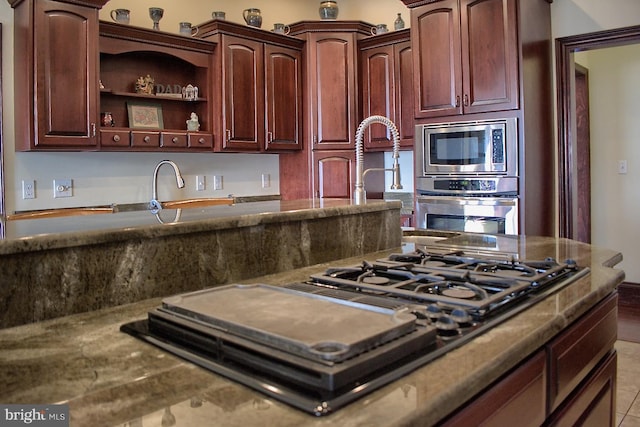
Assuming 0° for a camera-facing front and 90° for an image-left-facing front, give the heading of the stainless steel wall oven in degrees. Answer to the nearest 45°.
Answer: approximately 0°

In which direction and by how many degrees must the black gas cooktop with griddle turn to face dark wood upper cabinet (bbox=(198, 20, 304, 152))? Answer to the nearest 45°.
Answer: approximately 135° to its left

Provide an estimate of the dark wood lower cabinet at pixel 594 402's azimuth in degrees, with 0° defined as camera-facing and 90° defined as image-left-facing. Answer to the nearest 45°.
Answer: approximately 270°

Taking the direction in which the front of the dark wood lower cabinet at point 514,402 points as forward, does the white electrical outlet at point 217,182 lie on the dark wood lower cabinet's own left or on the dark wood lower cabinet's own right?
on the dark wood lower cabinet's own left

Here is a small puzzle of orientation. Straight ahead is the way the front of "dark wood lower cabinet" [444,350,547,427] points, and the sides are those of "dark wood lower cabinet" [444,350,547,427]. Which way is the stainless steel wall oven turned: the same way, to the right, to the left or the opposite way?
to the right

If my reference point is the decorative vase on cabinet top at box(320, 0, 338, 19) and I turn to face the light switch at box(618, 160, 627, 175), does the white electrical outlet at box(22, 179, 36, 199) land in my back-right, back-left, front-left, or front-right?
back-right

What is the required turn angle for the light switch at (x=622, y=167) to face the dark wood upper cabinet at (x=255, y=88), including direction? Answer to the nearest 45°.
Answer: approximately 45° to its right
